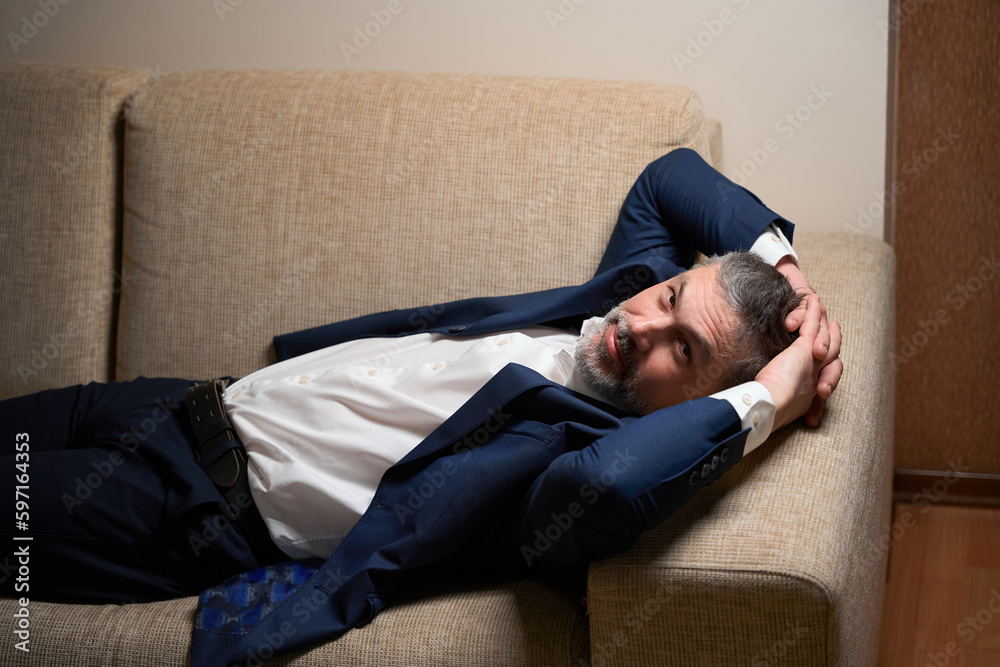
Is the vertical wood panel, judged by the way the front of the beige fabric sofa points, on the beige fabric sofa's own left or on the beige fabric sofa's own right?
on the beige fabric sofa's own left

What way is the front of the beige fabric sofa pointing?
toward the camera
